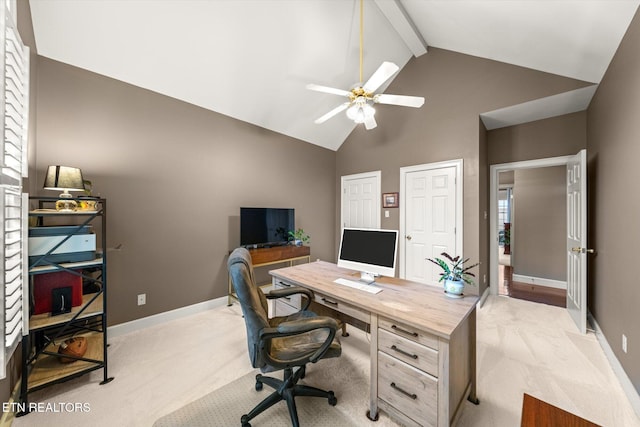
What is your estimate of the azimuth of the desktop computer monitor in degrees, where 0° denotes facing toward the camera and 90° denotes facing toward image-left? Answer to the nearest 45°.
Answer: approximately 45°

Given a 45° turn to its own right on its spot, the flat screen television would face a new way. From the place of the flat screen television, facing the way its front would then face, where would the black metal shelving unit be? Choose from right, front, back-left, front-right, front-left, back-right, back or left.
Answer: front-right

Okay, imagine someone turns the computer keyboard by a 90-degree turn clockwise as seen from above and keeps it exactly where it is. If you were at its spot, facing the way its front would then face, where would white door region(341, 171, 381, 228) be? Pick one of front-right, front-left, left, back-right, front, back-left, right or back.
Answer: front-right

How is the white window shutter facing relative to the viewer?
to the viewer's right

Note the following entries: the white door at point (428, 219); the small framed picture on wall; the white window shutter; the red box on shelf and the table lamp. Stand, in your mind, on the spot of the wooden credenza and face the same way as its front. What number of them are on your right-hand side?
3

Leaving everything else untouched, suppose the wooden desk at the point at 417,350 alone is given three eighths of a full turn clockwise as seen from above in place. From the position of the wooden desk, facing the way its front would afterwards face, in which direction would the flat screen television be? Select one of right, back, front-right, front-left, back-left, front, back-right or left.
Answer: front-left

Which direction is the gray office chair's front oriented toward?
to the viewer's right

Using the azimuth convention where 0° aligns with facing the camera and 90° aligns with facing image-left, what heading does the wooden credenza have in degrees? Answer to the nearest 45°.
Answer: approximately 315°

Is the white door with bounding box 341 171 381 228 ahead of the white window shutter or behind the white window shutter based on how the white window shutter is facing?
ahead

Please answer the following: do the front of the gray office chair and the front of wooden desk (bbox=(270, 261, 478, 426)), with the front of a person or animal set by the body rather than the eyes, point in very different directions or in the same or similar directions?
very different directions

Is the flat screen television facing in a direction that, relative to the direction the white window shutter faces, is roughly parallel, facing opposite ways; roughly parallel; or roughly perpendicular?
roughly perpendicular

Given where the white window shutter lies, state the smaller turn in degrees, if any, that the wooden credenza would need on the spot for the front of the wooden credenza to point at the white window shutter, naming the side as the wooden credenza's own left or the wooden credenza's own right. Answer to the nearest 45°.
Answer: approximately 90° to the wooden credenza's own right

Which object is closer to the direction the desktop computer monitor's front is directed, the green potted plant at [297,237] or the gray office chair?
the gray office chair
